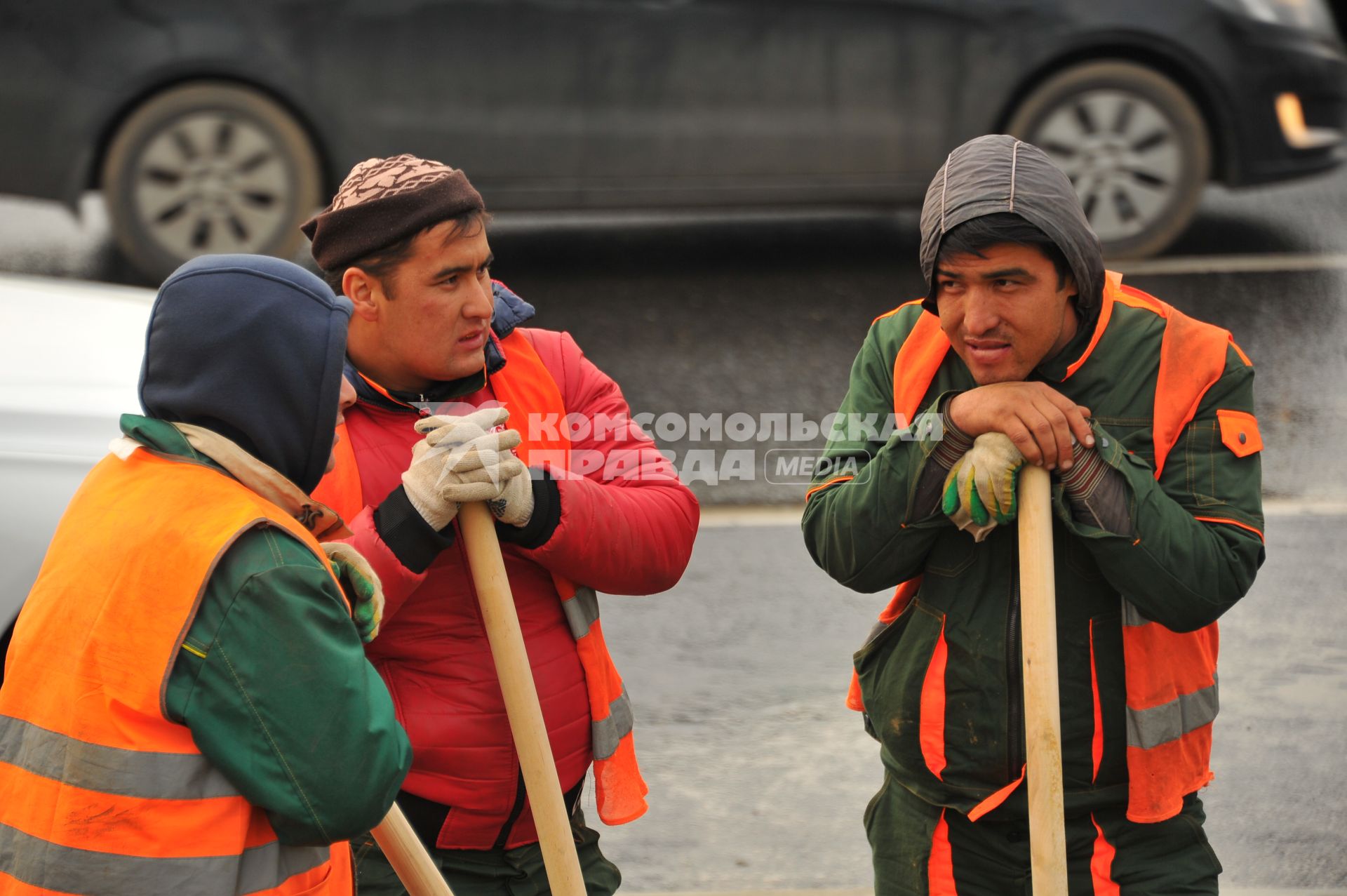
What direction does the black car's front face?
to the viewer's right

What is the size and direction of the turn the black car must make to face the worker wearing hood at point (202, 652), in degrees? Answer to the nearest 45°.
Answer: approximately 90° to its right

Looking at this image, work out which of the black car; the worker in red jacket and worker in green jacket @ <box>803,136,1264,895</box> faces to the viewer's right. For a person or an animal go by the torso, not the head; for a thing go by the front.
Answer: the black car

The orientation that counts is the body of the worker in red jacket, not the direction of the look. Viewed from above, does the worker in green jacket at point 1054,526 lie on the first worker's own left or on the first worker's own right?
on the first worker's own left

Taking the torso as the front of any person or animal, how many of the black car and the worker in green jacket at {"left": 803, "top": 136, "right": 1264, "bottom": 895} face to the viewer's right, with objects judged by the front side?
1

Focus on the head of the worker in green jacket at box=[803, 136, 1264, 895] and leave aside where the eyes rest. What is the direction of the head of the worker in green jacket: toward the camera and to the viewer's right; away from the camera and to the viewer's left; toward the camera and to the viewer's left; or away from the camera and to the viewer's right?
toward the camera and to the viewer's left

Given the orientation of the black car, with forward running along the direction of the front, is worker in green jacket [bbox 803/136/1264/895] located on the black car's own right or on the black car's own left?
on the black car's own right

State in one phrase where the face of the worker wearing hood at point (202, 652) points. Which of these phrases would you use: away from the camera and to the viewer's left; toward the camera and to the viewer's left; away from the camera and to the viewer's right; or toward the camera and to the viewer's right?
away from the camera and to the viewer's right

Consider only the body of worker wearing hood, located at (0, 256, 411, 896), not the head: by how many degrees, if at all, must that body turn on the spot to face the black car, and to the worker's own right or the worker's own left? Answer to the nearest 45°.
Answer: approximately 45° to the worker's own left

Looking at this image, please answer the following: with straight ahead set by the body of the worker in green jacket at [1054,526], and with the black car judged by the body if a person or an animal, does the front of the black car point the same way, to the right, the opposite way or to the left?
to the left

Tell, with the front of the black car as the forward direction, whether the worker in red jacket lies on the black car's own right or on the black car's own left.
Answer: on the black car's own right

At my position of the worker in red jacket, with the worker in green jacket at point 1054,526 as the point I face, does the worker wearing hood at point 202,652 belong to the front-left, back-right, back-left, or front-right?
back-right

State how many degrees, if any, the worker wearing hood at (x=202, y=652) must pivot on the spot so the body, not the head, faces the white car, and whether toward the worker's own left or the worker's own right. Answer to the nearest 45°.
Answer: approximately 45° to the worker's own left

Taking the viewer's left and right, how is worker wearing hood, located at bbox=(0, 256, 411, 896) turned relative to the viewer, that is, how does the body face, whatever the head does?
facing away from the viewer and to the right of the viewer

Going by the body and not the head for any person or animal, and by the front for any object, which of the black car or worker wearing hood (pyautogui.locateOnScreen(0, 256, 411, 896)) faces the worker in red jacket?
the worker wearing hood
